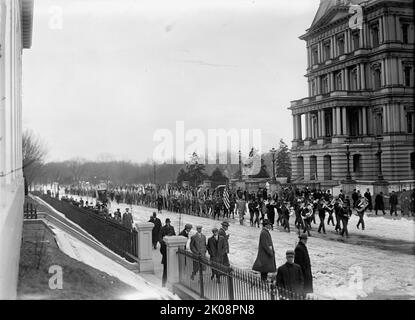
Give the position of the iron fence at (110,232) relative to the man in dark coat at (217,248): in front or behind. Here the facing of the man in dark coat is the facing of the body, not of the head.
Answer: behind

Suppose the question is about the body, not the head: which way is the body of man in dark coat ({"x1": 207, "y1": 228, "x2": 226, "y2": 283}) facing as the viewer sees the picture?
toward the camera

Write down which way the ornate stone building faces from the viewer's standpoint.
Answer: facing the viewer and to the left of the viewer

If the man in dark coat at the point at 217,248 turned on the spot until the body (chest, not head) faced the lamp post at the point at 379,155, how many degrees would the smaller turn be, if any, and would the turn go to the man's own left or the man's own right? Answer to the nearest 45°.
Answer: approximately 135° to the man's own left

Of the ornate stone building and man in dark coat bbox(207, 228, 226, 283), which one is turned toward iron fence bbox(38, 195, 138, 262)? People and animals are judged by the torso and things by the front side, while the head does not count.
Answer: the ornate stone building

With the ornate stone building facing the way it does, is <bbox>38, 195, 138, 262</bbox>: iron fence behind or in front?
in front

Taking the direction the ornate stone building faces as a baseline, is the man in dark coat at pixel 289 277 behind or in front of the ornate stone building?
in front
